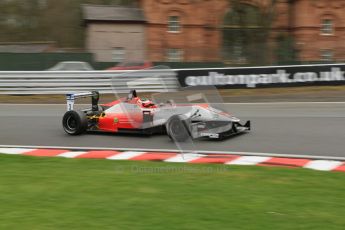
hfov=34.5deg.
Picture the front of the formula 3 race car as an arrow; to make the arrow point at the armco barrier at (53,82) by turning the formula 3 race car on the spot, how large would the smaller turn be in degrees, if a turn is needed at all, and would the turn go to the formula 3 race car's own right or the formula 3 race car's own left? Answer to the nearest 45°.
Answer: approximately 135° to the formula 3 race car's own left

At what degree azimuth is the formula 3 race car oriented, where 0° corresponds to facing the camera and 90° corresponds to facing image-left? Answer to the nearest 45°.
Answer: approximately 315°

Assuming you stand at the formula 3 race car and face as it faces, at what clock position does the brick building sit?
The brick building is roughly at 8 o'clock from the formula 3 race car.
